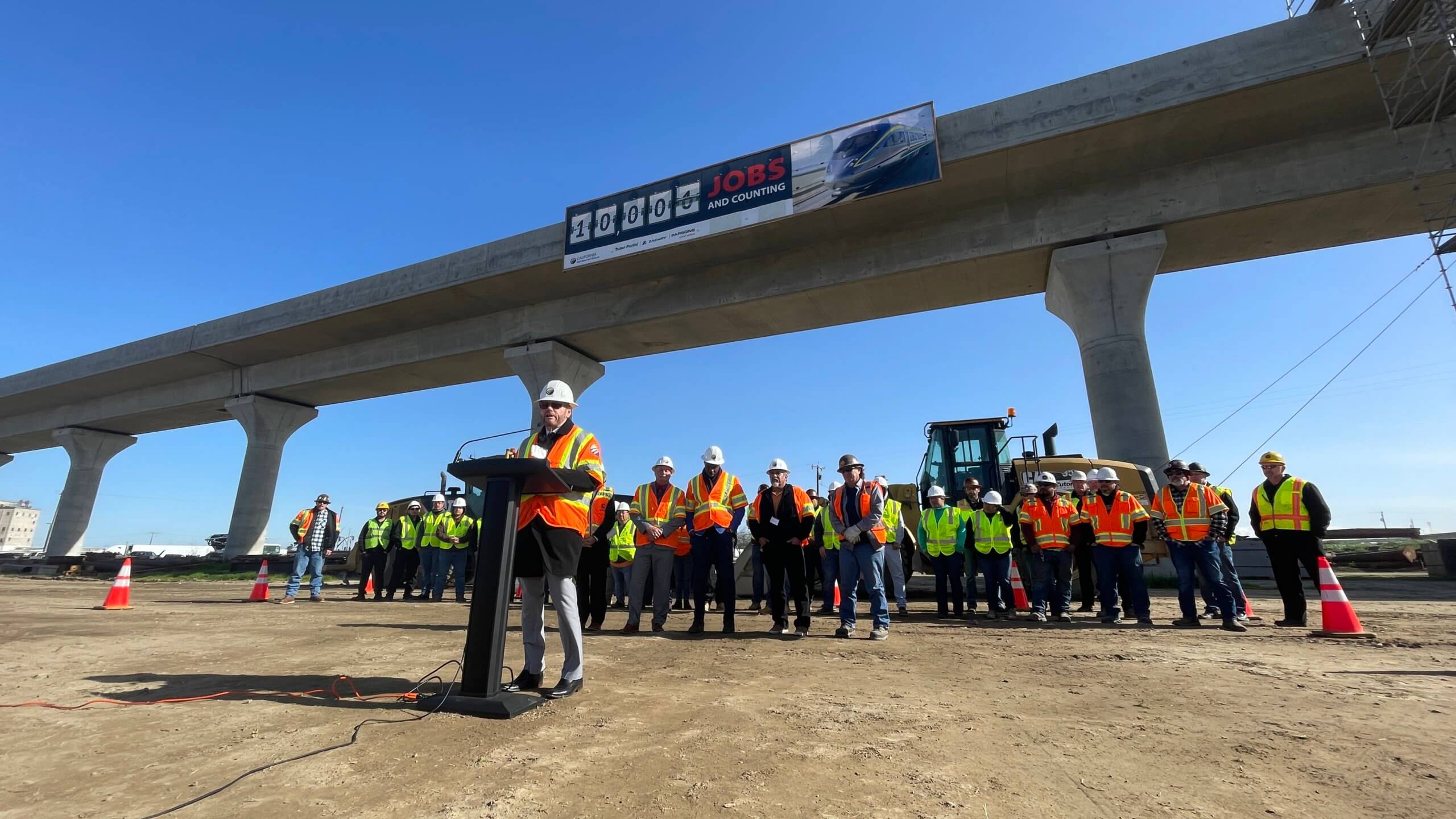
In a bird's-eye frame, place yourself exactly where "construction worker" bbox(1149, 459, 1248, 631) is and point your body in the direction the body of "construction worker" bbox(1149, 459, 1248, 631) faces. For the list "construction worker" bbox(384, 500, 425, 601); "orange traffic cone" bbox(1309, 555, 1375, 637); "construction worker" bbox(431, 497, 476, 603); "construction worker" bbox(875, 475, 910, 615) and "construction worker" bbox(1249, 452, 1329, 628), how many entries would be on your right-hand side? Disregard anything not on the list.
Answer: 3

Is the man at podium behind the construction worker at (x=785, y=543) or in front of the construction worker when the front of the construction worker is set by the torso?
in front

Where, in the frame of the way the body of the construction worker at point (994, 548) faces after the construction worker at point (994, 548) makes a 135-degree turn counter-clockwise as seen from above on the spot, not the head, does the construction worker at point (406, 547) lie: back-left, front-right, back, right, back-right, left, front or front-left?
back-left

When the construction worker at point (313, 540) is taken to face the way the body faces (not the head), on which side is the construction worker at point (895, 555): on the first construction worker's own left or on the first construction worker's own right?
on the first construction worker's own left

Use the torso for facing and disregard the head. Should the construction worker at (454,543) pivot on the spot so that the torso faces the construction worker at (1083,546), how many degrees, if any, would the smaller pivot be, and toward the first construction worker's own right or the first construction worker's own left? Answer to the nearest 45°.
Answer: approximately 45° to the first construction worker's own left

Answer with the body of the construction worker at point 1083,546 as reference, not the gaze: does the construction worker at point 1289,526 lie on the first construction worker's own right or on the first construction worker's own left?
on the first construction worker's own left

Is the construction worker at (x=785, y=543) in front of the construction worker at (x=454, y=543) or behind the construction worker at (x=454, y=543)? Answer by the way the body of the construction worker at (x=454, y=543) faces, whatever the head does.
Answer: in front

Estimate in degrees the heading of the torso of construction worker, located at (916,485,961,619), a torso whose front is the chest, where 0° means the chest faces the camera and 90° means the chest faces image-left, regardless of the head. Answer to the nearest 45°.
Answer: approximately 0°
